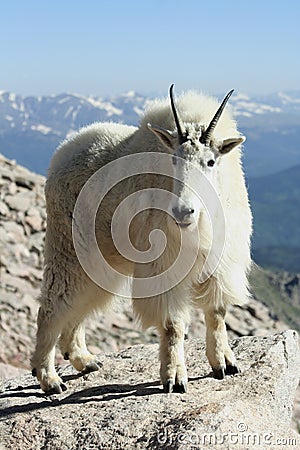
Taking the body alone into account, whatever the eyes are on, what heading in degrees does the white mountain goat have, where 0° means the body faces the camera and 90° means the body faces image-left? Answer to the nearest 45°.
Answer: approximately 315°
